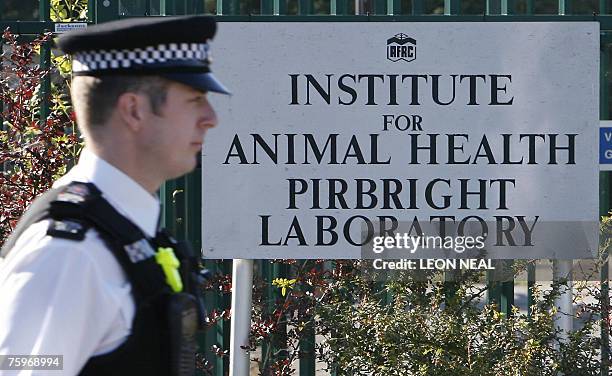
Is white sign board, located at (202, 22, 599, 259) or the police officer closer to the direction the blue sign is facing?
the police officer

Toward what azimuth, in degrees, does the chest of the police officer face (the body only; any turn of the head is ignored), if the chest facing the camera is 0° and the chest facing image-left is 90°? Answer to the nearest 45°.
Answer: approximately 270°

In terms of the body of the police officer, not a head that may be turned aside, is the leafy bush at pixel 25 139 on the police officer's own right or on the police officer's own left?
on the police officer's own left

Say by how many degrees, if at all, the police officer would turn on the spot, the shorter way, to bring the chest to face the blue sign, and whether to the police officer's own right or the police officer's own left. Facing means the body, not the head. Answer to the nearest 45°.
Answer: approximately 45° to the police officer's own left

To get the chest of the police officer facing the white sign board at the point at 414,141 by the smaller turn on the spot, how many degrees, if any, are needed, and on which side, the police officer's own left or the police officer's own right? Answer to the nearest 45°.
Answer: approximately 45° to the police officer's own left

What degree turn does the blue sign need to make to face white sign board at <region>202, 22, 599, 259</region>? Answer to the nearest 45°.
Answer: approximately 45° to its right

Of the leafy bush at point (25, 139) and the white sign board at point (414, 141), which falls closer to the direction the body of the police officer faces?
the white sign board

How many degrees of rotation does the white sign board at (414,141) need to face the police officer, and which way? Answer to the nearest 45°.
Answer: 0° — it already faces them

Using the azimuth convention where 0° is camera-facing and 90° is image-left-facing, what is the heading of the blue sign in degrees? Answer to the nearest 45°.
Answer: approximately 0°

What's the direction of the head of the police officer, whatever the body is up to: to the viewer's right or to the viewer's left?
to the viewer's right

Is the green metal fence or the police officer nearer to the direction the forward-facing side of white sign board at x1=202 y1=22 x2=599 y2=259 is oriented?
the police officer

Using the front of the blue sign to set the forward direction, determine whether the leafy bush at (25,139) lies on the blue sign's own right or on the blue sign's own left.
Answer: on the blue sign's own right
